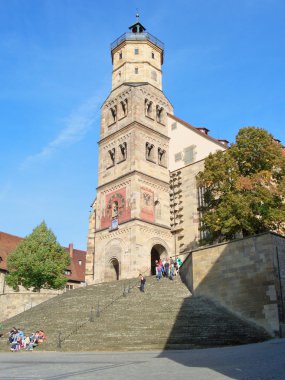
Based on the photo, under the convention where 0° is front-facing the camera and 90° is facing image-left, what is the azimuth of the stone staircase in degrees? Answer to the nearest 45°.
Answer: approximately 0°

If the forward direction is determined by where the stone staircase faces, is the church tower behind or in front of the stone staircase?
behind

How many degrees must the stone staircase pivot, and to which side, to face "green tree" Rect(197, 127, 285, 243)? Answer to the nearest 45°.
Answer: approximately 135° to its left

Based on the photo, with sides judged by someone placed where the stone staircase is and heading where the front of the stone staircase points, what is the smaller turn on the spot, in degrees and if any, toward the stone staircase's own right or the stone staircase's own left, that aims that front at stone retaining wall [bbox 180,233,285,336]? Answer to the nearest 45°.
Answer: approximately 90° to the stone staircase's own left

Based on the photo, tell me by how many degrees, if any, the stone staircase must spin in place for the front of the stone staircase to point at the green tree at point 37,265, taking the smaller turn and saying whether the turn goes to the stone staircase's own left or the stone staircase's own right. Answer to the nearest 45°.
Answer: approximately 135° to the stone staircase's own right
